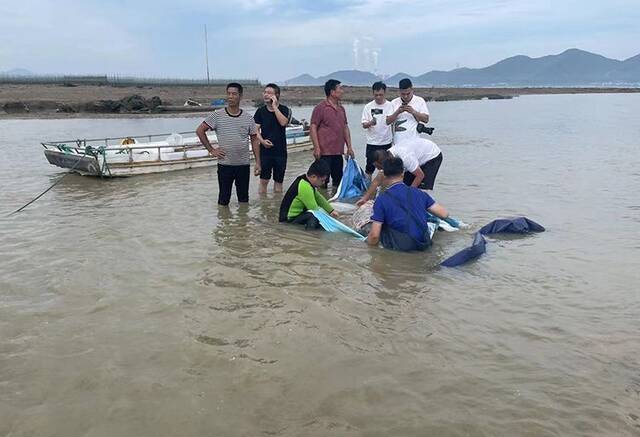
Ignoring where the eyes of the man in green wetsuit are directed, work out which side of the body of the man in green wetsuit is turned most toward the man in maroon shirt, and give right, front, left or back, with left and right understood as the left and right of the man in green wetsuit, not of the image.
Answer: left

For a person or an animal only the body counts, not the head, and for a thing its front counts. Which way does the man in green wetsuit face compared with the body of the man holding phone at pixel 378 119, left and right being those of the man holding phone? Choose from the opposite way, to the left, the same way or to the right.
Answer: to the left

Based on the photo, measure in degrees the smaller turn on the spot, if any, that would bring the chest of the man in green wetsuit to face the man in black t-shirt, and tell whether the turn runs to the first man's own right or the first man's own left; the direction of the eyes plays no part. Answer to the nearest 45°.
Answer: approximately 90° to the first man's own left

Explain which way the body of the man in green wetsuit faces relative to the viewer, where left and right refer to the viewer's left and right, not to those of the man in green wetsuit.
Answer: facing to the right of the viewer

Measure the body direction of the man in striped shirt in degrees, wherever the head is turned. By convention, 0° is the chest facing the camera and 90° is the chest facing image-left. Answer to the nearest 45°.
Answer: approximately 0°

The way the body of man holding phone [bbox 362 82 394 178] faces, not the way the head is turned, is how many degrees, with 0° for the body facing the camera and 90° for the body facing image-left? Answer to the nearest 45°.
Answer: approximately 0°
